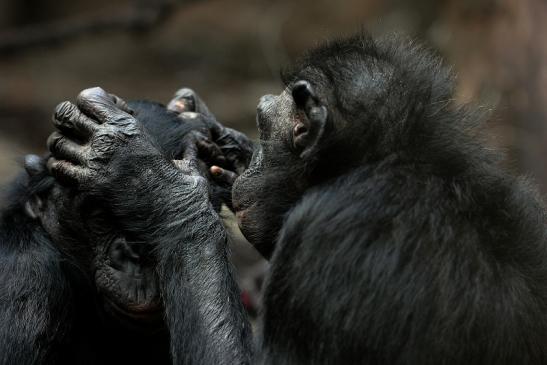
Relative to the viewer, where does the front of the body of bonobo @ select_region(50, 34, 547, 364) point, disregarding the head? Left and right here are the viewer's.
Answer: facing away from the viewer and to the left of the viewer

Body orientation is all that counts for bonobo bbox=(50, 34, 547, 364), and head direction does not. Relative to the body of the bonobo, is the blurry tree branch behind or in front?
in front

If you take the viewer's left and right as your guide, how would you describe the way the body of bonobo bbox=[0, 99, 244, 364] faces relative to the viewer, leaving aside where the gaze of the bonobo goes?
facing the viewer and to the right of the viewer

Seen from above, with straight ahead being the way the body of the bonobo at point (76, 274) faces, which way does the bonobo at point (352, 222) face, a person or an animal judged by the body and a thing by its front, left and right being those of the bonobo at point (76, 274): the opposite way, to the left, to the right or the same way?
the opposite way
